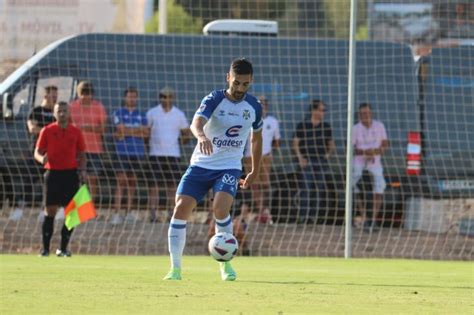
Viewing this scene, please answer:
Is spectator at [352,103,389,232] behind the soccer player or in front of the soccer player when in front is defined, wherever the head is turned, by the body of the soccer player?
behind

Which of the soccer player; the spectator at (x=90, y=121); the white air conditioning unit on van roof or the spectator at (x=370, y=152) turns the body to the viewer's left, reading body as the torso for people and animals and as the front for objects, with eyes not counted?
the white air conditioning unit on van roof

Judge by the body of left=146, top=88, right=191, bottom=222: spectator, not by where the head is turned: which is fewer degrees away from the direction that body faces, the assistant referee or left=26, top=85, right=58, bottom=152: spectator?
the assistant referee

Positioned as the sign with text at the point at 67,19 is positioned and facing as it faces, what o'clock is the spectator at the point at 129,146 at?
The spectator is roughly at 12 o'clock from the sign with text.

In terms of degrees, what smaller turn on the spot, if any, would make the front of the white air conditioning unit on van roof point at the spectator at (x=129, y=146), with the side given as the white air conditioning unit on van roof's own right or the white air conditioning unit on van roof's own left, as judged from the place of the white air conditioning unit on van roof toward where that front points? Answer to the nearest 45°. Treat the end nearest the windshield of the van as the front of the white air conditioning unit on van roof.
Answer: approximately 45° to the white air conditioning unit on van roof's own left

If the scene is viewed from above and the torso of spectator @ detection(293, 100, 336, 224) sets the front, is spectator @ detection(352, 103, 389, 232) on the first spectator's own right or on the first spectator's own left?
on the first spectator's own left

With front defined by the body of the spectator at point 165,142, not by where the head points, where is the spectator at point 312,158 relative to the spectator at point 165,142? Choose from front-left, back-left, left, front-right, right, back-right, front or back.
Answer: left

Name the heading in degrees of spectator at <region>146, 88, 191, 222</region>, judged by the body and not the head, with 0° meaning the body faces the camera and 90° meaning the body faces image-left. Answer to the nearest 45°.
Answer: approximately 0°

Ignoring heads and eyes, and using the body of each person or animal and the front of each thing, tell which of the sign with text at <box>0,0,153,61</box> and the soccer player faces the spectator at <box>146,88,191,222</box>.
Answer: the sign with text
